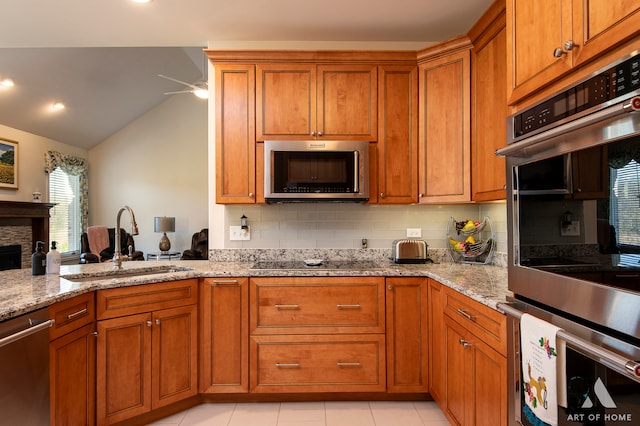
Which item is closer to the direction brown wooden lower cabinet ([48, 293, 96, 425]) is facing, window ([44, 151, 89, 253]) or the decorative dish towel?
the decorative dish towel

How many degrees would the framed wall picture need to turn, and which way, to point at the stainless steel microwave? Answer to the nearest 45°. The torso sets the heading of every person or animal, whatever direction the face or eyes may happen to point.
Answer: approximately 45° to its right

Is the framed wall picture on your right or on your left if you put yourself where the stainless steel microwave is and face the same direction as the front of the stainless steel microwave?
on your right

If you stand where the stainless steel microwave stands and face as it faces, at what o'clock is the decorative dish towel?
The decorative dish towel is roughly at 11 o'clock from the stainless steel microwave.

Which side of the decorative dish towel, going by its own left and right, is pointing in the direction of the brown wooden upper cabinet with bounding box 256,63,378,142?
right

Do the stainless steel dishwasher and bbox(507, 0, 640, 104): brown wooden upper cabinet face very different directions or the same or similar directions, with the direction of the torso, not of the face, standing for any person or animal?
very different directions

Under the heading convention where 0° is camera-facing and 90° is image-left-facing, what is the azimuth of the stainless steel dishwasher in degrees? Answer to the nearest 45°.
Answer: approximately 315°

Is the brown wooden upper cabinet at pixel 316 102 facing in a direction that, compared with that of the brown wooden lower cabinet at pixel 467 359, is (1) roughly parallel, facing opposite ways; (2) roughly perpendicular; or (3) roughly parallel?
roughly perpendicular

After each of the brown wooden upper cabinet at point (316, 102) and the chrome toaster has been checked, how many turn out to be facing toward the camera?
2

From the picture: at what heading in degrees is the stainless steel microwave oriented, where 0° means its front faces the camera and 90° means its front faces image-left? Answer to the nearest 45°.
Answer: approximately 0°
